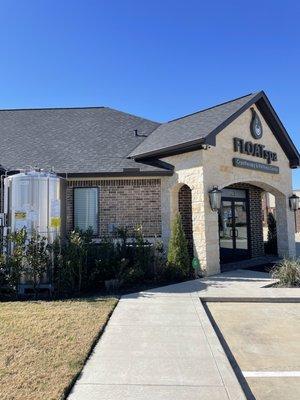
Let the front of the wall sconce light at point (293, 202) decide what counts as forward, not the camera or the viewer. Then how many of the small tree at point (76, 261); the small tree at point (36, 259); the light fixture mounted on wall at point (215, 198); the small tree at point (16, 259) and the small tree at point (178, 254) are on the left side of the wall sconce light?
0

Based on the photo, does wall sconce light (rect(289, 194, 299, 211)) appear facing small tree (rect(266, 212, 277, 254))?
no

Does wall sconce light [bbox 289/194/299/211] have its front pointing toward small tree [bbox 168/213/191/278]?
no

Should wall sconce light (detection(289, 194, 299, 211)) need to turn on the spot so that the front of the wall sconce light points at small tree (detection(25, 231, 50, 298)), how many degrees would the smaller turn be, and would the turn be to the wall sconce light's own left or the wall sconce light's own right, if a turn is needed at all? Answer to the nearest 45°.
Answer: approximately 90° to the wall sconce light's own right

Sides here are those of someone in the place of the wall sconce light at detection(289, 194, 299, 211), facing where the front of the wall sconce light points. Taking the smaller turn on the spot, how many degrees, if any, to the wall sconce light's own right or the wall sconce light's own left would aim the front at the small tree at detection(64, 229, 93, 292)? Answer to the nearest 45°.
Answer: approximately 90° to the wall sconce light's own right

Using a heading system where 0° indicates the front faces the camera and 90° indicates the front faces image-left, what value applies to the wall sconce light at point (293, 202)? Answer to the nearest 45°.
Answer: approximately 315°

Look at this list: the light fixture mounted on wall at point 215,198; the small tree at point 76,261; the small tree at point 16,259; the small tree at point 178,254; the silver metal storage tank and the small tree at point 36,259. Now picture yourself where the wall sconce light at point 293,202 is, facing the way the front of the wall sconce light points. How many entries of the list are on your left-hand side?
0

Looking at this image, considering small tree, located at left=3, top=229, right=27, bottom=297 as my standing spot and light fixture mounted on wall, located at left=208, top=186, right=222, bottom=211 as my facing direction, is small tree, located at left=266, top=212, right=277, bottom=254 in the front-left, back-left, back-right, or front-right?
front-left

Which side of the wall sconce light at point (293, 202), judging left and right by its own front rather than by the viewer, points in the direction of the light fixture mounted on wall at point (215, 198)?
right

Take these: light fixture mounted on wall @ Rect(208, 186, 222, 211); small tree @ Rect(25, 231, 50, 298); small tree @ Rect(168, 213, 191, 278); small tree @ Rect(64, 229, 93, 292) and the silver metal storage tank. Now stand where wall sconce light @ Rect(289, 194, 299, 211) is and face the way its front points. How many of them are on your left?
0

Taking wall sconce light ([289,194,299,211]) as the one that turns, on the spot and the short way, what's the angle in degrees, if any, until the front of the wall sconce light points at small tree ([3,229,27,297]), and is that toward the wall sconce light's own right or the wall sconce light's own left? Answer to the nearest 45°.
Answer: approximately 90° to the wall sconce light's own right

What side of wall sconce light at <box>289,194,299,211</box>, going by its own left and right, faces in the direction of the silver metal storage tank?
right
